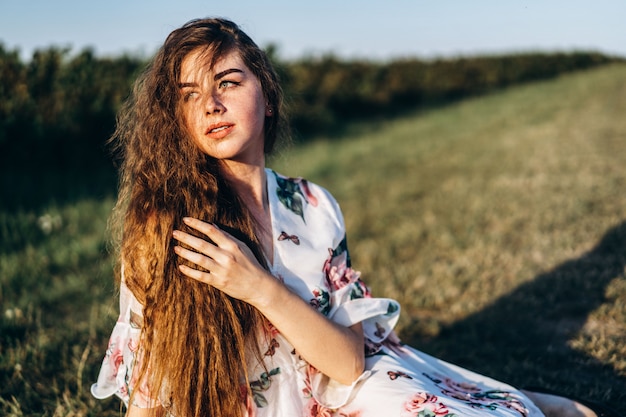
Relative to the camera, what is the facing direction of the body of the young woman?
toward the camera
